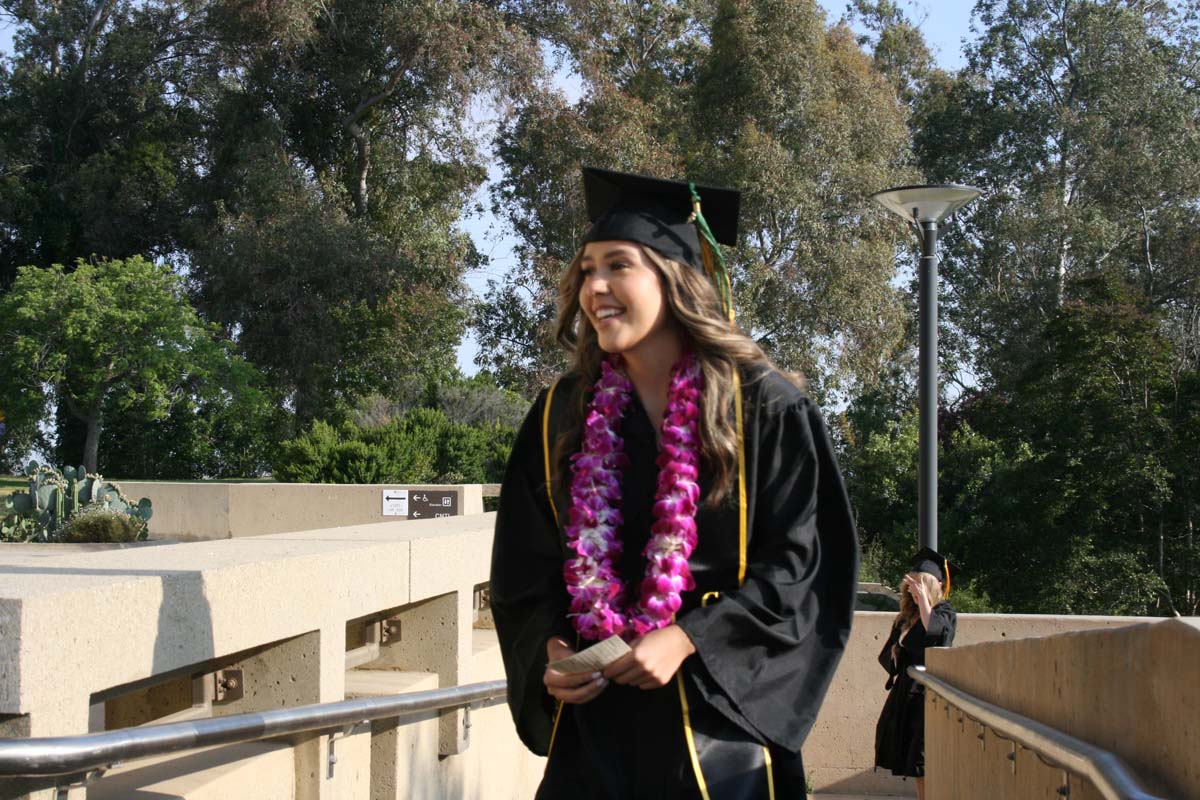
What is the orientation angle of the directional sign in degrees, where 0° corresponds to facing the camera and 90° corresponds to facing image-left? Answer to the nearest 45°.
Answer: approximately 0°

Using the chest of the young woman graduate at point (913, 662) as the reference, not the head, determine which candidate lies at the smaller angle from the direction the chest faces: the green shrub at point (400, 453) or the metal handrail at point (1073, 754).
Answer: the metal handrail

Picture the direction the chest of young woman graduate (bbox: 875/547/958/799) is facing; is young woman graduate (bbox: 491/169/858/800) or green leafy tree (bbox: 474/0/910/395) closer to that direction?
the young woman graduate

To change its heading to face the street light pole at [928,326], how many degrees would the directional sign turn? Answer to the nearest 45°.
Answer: approximately 45° to its left

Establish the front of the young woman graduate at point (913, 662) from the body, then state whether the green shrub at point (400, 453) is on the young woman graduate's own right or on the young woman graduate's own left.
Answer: on the young woman graduate's own right

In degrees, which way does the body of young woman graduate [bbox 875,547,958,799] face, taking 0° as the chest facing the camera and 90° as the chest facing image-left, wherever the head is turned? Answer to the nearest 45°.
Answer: approximately 45°

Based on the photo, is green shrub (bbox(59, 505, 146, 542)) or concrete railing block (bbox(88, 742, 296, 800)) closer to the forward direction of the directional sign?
the concrete railing block

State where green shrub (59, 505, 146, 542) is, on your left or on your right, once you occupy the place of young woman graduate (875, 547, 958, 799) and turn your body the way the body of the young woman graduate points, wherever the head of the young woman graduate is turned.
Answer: on your right

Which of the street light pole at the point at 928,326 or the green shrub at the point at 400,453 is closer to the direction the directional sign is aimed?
the street light pole
